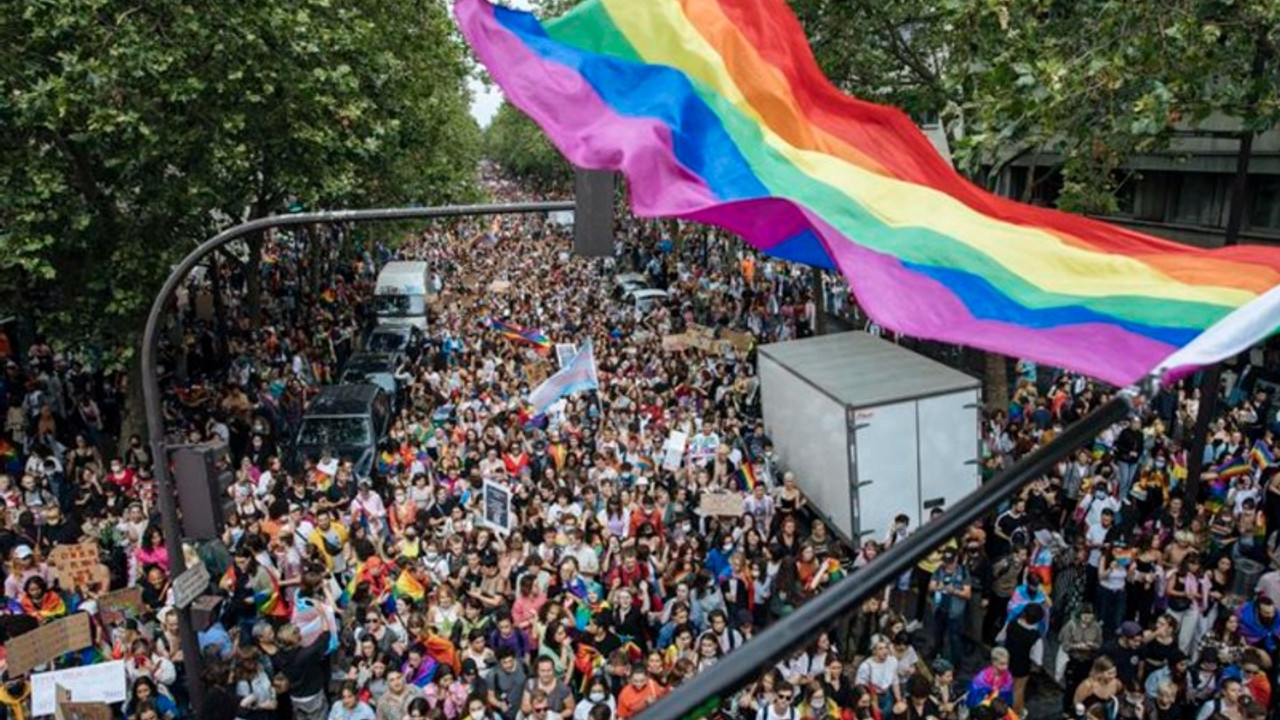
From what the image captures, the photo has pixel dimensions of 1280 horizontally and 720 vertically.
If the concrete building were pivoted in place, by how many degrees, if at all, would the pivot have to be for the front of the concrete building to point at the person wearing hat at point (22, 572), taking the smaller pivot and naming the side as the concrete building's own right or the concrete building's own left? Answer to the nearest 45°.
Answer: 0° — it already faces them

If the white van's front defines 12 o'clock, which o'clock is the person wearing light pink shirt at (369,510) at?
The person wearing light pink shirt is roughly at 12 o'clock from the white van.

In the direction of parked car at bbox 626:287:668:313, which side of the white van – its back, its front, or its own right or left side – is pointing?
left

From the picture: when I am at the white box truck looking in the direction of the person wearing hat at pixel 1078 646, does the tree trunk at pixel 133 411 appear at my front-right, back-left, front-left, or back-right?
back-right

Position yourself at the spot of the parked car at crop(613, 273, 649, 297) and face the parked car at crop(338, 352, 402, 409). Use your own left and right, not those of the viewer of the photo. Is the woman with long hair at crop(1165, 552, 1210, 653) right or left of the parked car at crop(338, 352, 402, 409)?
left

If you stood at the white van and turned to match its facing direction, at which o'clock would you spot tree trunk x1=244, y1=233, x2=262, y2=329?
The tree trunk is roughly at 2 o'clock from the white van.

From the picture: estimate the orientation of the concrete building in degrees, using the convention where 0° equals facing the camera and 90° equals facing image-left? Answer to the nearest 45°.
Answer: approximately 45°

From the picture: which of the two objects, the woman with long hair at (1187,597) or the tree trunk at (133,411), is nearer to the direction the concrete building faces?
the tree trunk

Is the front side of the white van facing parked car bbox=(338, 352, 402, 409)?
yes

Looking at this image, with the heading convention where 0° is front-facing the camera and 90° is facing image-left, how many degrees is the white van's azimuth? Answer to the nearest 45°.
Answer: approximately 0°

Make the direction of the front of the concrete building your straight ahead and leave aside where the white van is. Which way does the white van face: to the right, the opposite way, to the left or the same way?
to the left

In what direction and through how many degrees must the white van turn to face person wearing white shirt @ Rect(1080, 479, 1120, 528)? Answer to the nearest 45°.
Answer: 0° — it already faces them

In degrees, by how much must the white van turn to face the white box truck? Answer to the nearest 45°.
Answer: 0° — it already faces it
